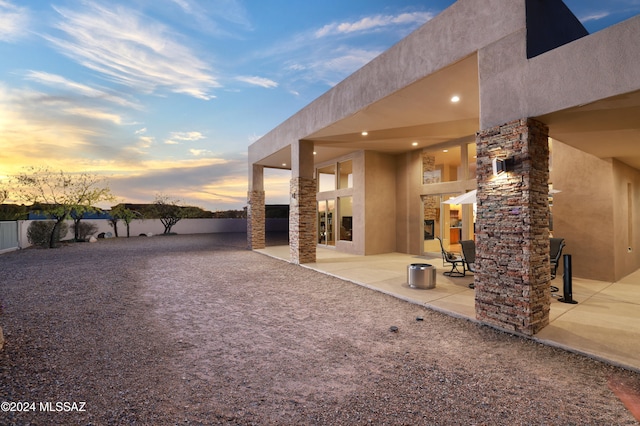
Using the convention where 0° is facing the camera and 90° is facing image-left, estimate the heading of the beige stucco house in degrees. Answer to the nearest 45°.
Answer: approximately 45°

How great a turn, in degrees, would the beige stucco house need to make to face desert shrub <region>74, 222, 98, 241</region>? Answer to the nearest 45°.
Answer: approximately 45° to its right

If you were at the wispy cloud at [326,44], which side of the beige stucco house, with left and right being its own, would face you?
right

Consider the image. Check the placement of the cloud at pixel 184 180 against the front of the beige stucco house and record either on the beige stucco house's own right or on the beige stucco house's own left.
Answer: on the beige stucco house's own right

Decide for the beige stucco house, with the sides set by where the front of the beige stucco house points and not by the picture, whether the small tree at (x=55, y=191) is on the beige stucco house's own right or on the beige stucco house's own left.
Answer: on the beige stucco house's own right
